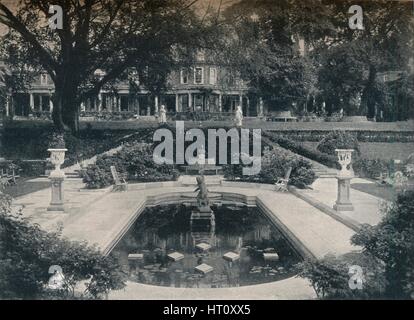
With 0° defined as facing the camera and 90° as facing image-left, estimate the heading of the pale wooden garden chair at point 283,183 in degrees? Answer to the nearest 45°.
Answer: approximately 45°

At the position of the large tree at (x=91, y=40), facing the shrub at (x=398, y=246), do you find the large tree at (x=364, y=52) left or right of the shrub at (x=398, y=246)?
left

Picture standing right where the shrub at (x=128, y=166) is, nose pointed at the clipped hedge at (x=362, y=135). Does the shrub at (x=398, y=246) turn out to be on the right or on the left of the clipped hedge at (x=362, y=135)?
right
